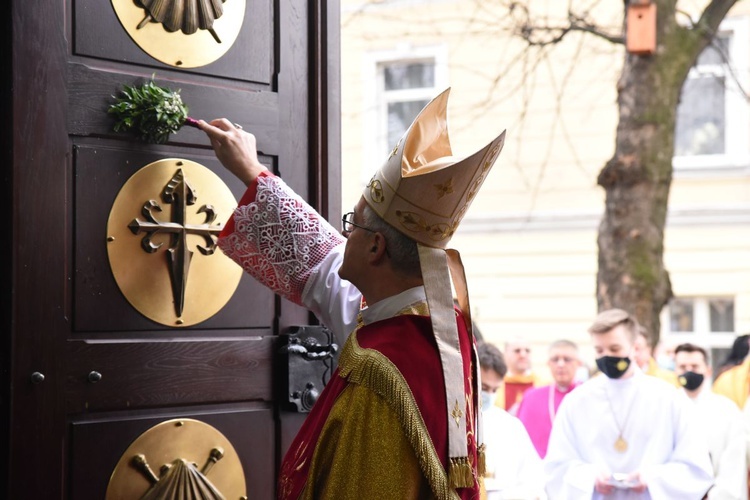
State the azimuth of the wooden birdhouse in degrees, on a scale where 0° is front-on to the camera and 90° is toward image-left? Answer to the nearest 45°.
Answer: approximately 0°

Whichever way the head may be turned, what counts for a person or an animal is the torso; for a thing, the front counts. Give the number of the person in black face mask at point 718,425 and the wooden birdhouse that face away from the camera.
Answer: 0

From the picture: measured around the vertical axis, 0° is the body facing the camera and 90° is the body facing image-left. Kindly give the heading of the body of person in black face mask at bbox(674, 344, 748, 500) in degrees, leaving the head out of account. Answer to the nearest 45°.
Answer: approximately 45°

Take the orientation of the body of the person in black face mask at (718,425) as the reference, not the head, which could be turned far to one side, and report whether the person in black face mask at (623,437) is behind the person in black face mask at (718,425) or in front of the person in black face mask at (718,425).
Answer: in front

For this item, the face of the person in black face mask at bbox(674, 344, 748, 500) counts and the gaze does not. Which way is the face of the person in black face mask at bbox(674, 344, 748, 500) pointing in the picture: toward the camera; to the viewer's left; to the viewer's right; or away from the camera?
toward the camera
